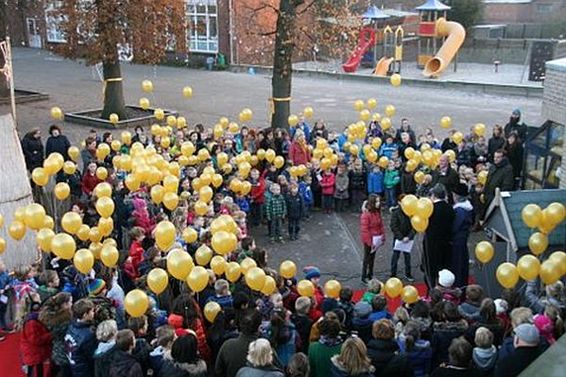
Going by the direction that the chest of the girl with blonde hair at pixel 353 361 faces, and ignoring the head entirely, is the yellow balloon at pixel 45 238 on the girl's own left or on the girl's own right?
on the girl's own left

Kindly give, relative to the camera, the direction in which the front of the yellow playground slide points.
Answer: facing the viewer and to the left of the viewer

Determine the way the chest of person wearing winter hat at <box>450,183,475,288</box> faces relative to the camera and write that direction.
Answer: to the viewer's left

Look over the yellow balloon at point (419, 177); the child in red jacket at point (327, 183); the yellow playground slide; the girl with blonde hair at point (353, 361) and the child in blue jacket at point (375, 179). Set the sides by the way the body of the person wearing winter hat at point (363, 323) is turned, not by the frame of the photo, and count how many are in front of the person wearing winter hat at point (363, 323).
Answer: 4

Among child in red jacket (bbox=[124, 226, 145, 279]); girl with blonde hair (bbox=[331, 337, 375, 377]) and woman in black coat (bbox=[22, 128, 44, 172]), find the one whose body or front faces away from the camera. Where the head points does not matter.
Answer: the girl with blonde hair

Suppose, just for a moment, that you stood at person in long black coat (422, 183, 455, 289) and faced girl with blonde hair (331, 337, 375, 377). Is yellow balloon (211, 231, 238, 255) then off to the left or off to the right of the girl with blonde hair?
right

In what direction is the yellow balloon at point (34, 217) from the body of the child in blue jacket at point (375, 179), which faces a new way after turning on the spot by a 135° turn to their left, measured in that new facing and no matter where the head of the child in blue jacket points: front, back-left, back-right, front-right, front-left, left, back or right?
back

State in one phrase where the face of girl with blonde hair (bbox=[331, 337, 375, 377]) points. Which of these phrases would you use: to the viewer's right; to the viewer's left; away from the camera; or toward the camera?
away from the camera

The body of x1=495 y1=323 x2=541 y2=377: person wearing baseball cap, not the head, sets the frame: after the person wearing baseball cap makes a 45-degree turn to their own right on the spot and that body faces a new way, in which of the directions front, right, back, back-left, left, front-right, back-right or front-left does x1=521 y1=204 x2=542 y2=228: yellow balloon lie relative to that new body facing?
front

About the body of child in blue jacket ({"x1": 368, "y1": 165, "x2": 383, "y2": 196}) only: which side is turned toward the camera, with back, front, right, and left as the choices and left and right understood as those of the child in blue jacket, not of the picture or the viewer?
front

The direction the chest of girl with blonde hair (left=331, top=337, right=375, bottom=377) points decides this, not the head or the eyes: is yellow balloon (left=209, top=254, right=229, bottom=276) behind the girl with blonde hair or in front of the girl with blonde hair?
in front

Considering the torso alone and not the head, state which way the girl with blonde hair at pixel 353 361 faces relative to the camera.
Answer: away from the camera

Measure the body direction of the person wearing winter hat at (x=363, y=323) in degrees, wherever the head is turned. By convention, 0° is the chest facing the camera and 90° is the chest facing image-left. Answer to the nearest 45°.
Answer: approximately 180°
